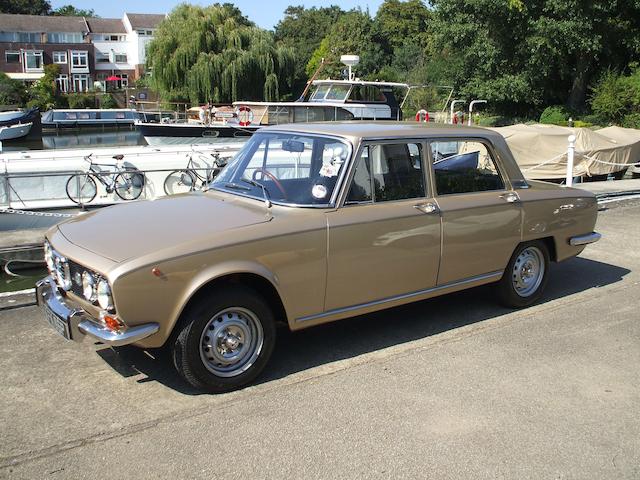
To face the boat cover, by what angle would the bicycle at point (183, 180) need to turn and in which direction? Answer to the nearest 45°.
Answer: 0° — it already faces it

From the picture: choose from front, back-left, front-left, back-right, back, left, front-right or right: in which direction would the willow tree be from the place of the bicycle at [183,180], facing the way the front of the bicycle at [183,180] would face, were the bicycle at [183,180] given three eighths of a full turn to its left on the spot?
front-right

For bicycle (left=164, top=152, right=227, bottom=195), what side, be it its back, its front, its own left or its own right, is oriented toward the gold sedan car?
right

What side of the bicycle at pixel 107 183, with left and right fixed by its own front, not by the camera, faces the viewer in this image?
left

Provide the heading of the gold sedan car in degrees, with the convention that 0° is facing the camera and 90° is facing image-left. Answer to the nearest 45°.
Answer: approximately 45°

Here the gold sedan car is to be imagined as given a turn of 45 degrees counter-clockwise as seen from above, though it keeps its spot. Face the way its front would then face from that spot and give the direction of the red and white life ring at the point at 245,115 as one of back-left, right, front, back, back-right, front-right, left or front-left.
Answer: back

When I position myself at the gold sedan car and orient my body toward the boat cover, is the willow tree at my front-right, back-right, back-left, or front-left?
front-left

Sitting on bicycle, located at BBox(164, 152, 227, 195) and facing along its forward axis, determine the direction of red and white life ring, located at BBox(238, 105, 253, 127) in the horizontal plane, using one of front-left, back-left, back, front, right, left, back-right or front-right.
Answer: left

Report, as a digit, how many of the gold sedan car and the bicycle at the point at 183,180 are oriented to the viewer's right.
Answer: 1
